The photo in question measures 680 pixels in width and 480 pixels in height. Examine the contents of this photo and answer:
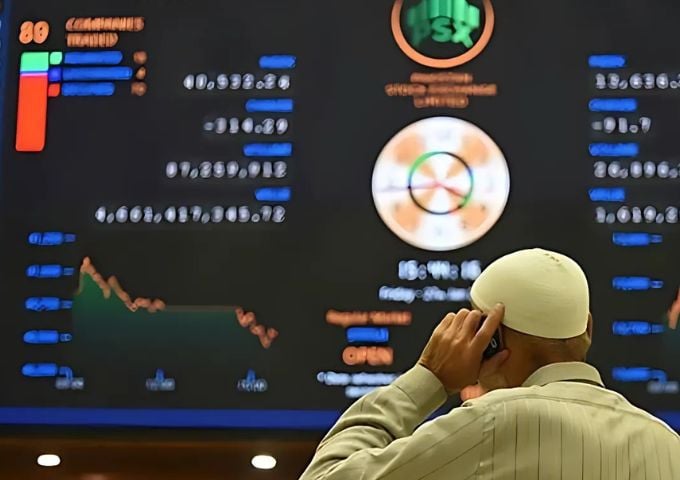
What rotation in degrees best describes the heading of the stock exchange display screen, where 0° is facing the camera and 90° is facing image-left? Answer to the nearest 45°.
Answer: approximately 0°

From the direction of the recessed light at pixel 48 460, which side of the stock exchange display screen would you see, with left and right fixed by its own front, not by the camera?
right
